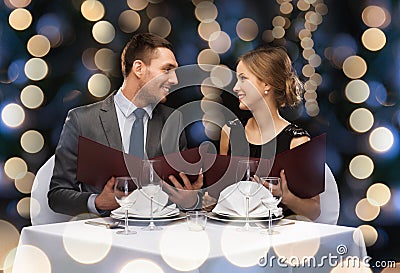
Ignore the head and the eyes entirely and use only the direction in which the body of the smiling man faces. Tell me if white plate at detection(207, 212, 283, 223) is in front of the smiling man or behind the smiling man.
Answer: in front

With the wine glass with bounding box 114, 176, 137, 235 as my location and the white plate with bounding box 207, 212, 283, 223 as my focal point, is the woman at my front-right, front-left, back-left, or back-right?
front-left

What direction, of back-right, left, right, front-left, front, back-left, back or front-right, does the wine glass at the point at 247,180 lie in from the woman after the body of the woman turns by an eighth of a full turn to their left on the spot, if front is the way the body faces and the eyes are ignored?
front

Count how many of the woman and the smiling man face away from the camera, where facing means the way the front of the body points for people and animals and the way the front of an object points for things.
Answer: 0

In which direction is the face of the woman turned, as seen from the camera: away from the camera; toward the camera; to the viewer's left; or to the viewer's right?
to the viewer's left

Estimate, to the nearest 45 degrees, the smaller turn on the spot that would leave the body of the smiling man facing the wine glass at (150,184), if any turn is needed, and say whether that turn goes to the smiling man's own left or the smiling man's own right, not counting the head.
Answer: approximately 45° to the smiling man's own right

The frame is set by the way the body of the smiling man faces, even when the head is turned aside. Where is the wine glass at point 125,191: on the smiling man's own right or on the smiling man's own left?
on the smiling man's own right

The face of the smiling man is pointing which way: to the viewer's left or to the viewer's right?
to the viewer's right

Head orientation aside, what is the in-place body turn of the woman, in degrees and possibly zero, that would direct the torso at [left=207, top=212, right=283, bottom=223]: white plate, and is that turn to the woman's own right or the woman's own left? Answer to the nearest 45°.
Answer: approximately 45° to the woman's own left

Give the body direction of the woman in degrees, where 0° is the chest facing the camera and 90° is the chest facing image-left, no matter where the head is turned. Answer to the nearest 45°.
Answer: approximately 45°

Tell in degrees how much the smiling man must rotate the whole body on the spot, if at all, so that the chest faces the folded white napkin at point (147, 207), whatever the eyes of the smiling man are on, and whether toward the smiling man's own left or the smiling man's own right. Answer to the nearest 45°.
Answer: approximately 45° to the smiling man's own right
